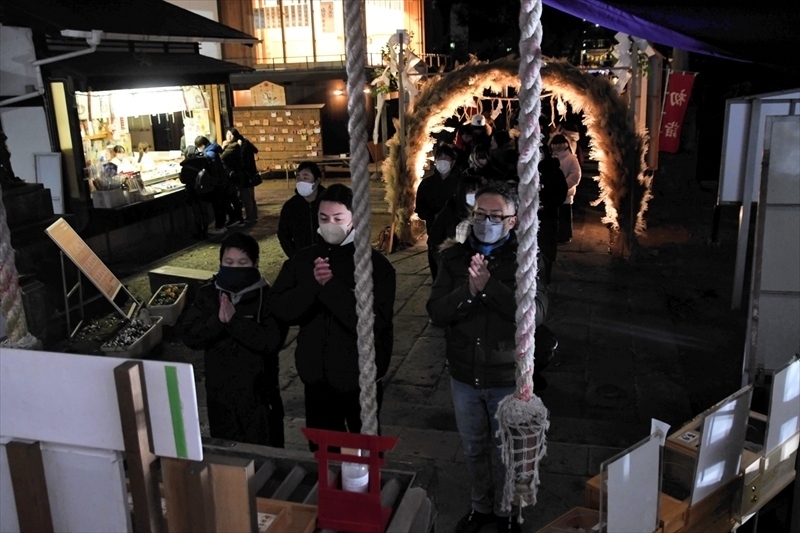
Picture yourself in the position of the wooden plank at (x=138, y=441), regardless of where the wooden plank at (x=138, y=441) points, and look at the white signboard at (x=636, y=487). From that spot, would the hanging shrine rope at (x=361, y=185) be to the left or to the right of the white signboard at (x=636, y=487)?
left

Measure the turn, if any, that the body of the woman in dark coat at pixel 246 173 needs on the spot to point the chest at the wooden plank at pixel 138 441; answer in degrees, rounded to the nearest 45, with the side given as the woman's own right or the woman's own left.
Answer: approximately 90° to the woman's own left

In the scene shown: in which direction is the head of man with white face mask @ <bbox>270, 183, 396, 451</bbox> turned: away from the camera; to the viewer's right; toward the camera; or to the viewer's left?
toward the camera

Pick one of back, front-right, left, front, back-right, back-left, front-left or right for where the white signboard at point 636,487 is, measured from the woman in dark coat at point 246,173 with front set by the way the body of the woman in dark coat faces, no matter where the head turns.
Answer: left

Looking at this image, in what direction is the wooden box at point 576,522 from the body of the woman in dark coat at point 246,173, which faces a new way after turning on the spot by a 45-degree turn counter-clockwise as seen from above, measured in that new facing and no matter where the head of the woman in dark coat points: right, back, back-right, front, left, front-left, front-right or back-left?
front-left

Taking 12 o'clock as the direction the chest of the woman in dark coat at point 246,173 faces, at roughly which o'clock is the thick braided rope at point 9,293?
The thick braided rope is roughly at 9 o'clock from the woman in dark coat.

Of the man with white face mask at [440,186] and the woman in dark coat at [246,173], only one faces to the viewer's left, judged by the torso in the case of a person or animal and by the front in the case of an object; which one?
the woman in dark coat

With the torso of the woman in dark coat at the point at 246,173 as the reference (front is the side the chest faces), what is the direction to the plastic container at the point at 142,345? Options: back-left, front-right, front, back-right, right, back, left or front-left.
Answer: left

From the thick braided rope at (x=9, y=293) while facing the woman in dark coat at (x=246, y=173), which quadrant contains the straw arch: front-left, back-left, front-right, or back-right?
front-right

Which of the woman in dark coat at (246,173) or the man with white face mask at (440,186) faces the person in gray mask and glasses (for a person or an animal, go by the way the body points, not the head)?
the man with white face mask

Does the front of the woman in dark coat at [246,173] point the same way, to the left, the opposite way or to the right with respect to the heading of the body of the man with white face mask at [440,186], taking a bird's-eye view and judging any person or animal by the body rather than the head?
to the right

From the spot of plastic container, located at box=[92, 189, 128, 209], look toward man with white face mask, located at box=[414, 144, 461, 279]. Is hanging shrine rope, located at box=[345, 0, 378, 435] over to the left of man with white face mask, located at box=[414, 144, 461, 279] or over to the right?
right

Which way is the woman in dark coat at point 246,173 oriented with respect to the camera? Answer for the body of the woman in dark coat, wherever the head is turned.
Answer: to the viewer's left

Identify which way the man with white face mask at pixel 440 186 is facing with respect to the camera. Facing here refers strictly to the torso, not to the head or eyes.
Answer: toward the camera

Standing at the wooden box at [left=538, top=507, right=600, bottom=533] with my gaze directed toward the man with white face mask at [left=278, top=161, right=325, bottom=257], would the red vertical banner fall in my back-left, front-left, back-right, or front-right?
front-right

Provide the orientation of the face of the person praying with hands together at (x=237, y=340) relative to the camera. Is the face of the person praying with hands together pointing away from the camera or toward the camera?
toward the camera

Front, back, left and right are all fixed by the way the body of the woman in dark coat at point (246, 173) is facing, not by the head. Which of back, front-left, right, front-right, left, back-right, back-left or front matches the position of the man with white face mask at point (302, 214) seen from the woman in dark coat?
left

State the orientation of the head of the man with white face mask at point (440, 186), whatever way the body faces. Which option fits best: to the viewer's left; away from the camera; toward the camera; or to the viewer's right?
toward the camera

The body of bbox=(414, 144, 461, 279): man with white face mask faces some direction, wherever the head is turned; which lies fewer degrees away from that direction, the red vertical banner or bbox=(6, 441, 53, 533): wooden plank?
the wooden plank

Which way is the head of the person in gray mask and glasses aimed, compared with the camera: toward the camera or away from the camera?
toward the camera
